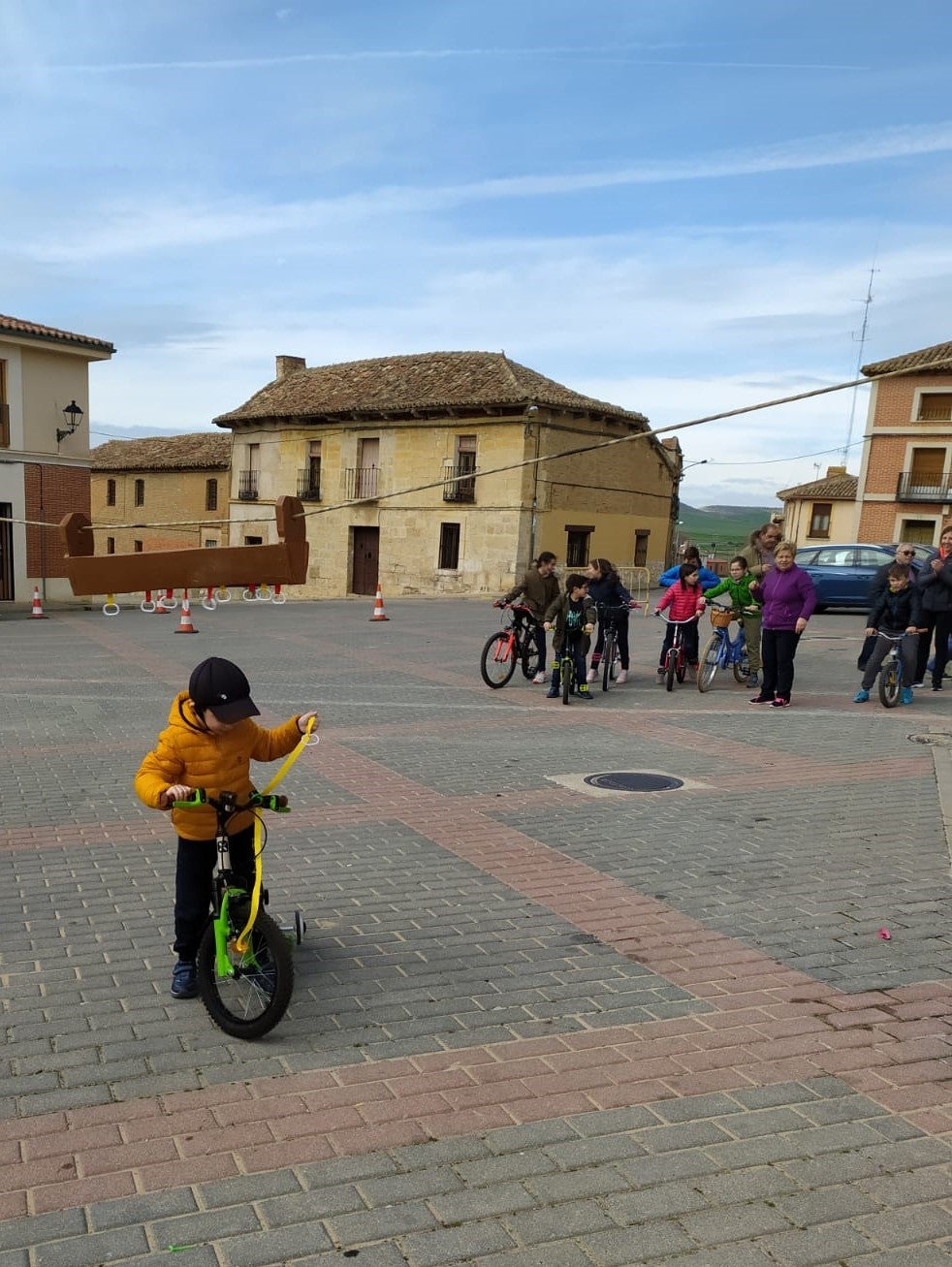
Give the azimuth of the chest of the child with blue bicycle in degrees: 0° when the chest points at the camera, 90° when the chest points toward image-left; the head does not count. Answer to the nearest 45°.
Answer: approximately 45°

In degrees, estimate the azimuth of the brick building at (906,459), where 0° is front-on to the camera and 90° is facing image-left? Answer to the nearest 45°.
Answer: approximately 0°

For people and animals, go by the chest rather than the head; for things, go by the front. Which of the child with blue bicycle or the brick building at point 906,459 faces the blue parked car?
the brick building

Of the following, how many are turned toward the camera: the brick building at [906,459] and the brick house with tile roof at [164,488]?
2

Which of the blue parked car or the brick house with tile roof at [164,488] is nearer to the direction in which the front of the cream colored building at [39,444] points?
the blue parked car
